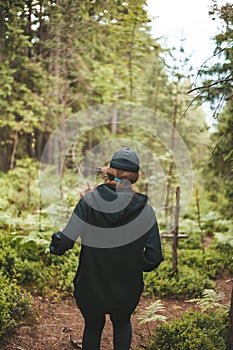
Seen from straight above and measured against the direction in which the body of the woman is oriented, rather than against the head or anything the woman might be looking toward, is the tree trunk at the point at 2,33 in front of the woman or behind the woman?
in front

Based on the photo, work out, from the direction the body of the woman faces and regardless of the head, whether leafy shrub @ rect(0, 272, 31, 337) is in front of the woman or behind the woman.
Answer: in front

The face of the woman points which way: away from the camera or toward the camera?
away from the camera

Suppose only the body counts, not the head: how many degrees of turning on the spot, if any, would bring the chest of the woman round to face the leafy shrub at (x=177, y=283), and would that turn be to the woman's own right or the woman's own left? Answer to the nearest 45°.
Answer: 0° — they already face it

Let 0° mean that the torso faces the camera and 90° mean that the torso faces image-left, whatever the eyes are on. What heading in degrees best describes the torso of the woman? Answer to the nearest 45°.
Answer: approximately 180°
